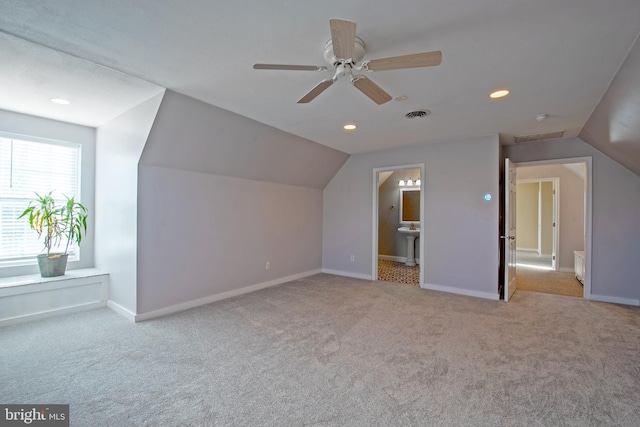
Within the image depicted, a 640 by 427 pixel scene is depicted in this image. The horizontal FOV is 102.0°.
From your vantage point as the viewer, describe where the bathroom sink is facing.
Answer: facing the viewer

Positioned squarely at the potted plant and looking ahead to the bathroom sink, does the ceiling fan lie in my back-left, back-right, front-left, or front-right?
front-right

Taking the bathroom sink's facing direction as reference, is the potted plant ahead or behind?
ahead

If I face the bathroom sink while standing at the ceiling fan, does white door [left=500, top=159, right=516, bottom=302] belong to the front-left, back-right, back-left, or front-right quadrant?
front-right

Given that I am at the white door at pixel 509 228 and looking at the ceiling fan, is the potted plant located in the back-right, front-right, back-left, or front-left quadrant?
front-right

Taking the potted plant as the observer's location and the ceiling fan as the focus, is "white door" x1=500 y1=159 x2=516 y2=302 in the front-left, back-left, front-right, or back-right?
front-left

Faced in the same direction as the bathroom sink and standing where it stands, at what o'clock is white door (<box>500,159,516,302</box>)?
The white door is roughly at 11 o'clock from the bathroom sink.

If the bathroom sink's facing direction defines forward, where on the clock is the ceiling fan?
The ceiling fan is roughly at 12 o'clock from the bathroom sink.

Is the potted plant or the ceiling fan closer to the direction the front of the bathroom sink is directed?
the ceiling fan

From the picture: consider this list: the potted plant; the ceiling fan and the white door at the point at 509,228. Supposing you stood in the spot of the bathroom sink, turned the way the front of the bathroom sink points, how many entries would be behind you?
0
